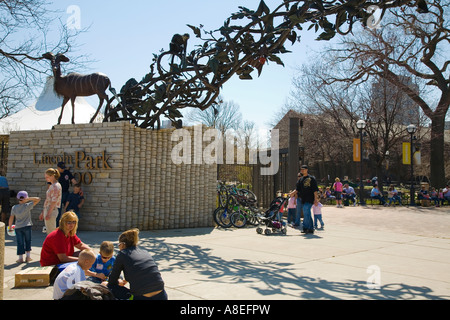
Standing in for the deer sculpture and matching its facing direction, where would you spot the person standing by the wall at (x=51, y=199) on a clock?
The person standing by the wall is roughly at 9 o'clock from the deer sculpture.

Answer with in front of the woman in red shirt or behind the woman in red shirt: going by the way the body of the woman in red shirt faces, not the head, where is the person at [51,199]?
behind

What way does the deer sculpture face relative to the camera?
to the viewer's left

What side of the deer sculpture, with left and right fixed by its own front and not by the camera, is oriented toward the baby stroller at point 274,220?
back

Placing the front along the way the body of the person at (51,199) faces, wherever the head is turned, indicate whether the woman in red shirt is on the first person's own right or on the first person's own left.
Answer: on the first person's own left

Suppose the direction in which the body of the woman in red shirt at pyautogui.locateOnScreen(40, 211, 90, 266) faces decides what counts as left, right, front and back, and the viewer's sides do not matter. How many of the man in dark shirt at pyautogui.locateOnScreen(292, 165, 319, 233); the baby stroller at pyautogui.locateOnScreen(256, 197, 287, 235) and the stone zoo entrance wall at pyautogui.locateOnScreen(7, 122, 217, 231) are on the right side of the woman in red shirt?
0

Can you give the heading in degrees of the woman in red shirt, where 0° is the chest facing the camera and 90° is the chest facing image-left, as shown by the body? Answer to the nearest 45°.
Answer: approximately 315°

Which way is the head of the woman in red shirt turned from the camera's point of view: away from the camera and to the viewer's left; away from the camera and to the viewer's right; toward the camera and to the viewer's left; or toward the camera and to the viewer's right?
toward the camera and to the viewer's right

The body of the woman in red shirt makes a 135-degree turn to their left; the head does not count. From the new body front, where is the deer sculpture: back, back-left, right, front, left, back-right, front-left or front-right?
front

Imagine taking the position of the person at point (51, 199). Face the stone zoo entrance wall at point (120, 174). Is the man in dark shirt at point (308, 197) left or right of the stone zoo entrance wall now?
right
